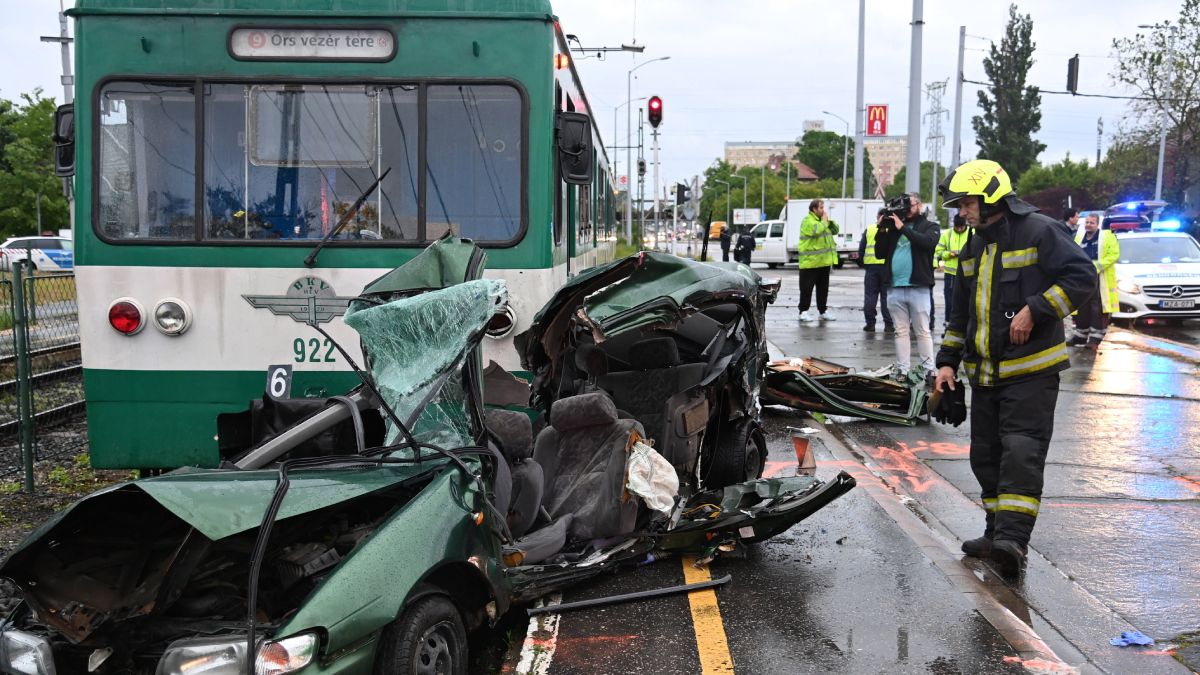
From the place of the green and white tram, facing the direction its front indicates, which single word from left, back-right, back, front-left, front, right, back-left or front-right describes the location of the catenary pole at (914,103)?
back-left

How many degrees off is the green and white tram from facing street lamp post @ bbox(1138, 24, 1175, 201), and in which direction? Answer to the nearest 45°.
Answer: approximately 135° to its left

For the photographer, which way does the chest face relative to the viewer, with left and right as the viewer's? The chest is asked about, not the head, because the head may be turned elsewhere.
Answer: facing the viewer and to the left of the viewer

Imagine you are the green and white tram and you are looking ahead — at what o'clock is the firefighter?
The firefighter is roughly at 10 o'clock from the green and white tram.

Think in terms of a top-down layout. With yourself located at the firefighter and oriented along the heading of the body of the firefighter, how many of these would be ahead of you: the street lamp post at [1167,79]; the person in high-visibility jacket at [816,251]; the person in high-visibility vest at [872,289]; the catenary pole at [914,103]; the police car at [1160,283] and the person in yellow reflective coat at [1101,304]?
0

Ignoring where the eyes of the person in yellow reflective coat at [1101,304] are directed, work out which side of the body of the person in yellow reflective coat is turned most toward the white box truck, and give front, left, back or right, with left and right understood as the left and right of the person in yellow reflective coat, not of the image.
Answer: right

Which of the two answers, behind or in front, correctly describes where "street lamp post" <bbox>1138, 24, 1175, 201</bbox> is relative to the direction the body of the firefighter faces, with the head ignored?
behind

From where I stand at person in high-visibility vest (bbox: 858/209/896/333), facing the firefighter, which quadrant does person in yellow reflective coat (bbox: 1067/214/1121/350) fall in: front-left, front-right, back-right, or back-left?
front-left

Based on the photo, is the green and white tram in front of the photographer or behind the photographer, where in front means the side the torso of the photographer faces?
in front

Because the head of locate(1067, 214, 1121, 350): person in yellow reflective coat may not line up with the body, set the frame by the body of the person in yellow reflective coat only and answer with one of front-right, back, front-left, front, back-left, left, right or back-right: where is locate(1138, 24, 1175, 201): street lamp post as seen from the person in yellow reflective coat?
back-right

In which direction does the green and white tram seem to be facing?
toward the camera

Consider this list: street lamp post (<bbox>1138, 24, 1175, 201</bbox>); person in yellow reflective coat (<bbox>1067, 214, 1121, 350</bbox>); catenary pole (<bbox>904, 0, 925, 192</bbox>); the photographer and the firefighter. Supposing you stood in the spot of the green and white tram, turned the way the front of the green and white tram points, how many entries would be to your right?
0

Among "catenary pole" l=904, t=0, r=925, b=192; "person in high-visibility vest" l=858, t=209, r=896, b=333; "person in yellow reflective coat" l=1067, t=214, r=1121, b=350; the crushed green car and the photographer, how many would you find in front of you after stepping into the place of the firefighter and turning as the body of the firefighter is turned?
1

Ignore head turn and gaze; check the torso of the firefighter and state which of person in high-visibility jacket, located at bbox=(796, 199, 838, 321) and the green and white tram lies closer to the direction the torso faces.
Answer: the green and white tram

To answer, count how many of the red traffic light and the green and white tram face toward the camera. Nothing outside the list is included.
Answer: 2
